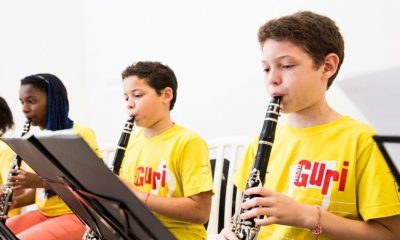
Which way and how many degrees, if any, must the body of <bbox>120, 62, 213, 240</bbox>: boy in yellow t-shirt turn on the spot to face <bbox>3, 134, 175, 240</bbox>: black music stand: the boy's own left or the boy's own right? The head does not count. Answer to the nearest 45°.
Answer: approximately 45° to the boy's own left

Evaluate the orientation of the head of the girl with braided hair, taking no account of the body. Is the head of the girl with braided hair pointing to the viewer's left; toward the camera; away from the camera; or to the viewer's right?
to the viewer's left

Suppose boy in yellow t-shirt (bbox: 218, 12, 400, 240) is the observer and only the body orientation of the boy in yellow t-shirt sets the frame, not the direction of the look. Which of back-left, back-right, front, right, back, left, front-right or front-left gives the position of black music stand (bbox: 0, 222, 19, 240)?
front-right

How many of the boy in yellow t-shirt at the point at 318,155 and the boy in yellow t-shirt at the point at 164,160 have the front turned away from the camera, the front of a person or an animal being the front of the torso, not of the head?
0

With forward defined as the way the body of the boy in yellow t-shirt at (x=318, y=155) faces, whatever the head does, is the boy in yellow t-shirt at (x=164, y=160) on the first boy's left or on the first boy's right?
on the first boy's right

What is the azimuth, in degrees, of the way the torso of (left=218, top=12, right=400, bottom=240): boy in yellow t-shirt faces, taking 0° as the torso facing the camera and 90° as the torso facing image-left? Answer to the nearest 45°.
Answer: approximately 45°
